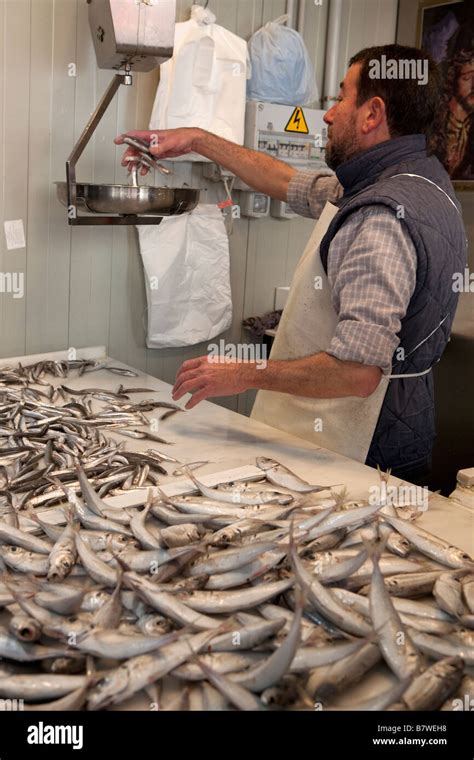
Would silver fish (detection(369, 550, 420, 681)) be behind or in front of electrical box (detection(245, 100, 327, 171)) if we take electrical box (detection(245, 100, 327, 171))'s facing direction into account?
in front

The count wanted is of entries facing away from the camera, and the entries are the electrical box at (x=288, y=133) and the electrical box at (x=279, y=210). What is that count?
0

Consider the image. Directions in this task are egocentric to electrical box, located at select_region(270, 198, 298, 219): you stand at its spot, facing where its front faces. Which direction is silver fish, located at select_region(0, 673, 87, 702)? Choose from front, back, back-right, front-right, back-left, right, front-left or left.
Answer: front-right

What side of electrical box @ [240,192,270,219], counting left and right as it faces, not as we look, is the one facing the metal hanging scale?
right

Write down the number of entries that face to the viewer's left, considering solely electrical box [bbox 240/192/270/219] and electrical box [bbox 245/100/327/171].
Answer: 0

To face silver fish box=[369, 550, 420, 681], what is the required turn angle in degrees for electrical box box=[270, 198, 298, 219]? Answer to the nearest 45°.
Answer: approximately 45° to its right

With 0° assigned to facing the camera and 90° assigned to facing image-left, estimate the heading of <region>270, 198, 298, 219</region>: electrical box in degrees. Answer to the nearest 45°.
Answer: approximately 315°

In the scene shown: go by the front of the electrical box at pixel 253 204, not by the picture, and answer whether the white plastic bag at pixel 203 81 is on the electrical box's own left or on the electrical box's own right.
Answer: on the electrical box's own right

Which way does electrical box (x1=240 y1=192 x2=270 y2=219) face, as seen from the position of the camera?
facing the viewer and to the right of the viewer

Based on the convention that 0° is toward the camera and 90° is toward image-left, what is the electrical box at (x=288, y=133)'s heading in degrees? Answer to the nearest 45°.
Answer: approximately 315°
